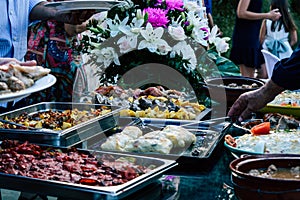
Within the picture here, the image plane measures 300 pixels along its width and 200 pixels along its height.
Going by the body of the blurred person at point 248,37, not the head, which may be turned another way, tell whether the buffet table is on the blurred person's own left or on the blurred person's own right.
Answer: on the blurred person's own right

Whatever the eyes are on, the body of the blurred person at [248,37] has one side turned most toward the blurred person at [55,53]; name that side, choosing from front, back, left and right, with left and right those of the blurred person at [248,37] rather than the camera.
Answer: right

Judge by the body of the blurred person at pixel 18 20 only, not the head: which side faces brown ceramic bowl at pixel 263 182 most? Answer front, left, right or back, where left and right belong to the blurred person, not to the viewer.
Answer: front

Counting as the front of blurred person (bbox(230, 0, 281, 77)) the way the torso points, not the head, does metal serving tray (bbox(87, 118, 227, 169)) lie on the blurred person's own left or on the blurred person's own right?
on the blurred person's own right
